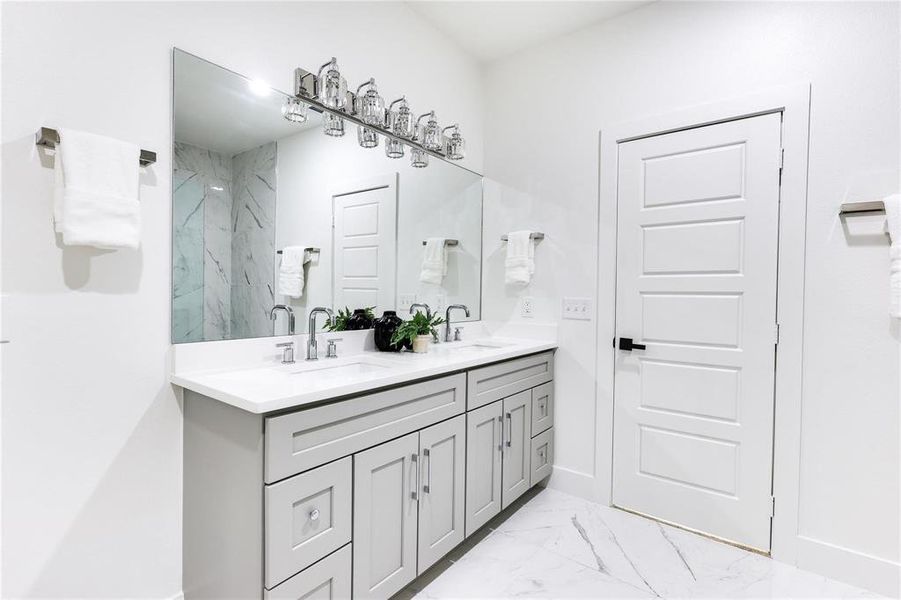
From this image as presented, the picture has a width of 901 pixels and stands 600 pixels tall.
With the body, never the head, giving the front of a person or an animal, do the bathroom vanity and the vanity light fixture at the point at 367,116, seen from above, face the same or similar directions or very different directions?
same or similar directions

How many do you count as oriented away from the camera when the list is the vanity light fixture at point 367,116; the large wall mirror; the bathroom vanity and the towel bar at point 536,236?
0

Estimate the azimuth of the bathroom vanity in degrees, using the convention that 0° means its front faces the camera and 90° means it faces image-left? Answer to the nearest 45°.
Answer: approximately 315°

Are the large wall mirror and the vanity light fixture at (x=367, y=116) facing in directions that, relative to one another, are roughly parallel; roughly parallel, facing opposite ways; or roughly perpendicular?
roughly parallel

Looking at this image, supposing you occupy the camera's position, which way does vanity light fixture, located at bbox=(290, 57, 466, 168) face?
facing the viewer and to the right of the viewer

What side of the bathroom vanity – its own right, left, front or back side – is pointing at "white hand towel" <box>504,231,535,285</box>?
left

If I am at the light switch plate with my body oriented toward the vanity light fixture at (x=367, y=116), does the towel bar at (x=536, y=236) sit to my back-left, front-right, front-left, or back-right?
front-right

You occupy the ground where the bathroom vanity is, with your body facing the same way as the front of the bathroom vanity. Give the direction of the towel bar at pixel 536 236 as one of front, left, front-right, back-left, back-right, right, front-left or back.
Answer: left

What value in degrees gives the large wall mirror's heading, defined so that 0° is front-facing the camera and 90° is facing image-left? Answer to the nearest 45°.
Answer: approximately 315°

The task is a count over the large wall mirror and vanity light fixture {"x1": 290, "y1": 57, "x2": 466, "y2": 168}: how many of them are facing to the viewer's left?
0

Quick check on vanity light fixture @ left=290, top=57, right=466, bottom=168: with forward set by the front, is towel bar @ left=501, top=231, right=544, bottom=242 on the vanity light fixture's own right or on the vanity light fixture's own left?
on the vanity light fixture's own left

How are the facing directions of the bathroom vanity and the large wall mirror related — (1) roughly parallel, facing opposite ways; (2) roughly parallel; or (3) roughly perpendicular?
roughly parallel

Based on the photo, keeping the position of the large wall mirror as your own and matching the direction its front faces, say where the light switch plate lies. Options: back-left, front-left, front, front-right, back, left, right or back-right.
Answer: front-left
